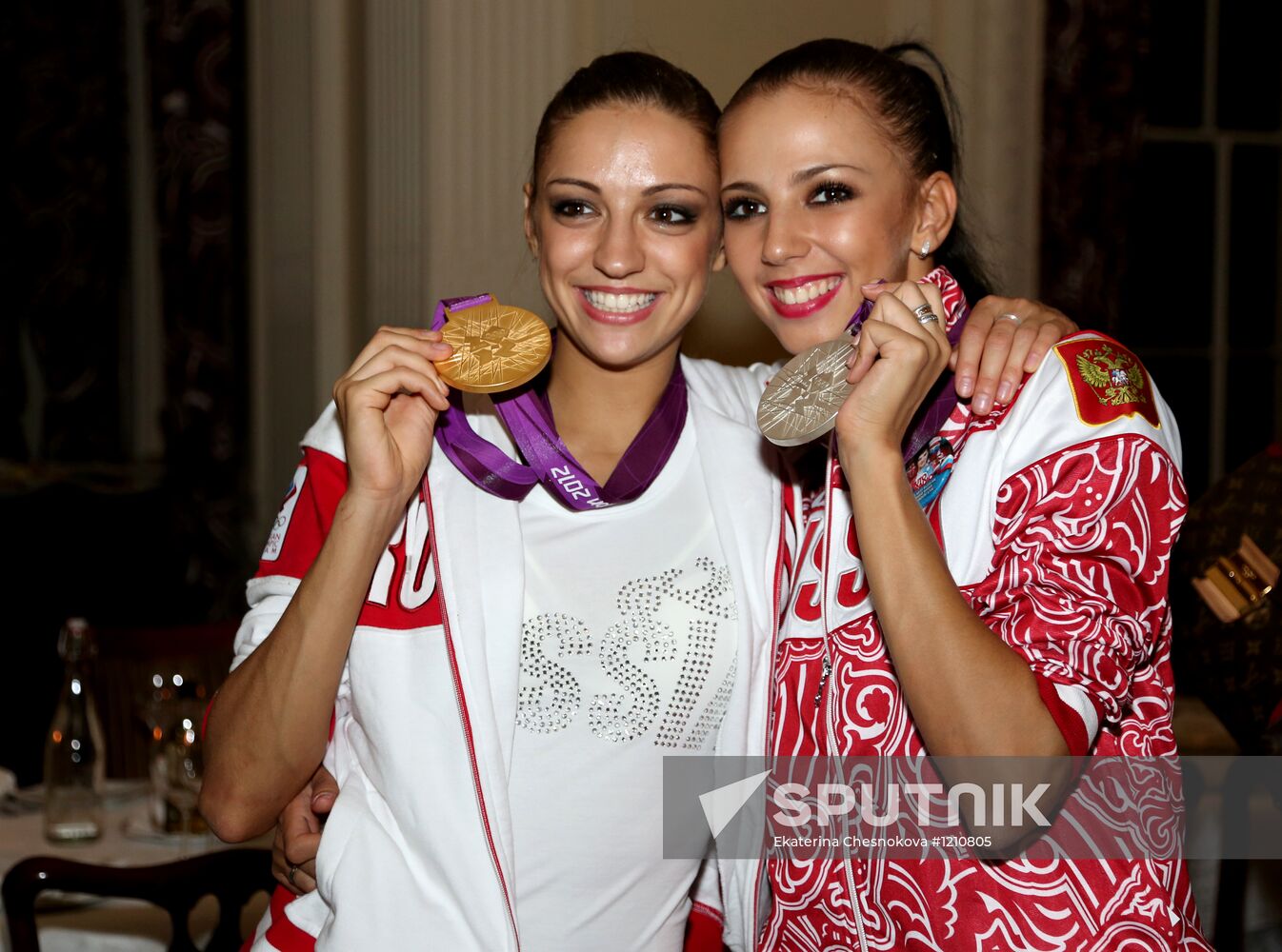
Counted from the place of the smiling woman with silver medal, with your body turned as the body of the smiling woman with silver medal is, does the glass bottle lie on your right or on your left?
on your right

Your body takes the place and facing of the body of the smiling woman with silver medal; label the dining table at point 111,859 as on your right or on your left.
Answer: on your right

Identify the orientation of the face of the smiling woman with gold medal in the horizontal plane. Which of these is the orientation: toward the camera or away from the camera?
toward the camera
